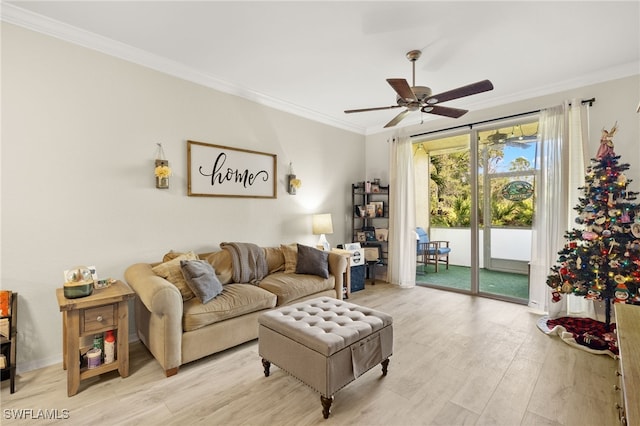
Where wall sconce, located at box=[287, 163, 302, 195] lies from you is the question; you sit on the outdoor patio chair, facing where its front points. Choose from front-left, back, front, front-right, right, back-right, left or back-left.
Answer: right

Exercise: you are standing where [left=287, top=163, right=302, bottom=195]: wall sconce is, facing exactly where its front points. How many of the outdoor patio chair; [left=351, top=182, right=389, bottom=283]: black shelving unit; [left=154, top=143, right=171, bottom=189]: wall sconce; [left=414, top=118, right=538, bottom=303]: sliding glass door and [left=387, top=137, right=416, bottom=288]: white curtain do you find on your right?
1

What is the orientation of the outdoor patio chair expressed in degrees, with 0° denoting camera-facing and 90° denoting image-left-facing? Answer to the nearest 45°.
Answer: approximately 315°

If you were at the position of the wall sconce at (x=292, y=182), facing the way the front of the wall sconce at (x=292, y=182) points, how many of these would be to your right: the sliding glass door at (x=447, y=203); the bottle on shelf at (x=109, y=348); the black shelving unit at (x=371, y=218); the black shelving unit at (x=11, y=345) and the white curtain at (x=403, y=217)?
2

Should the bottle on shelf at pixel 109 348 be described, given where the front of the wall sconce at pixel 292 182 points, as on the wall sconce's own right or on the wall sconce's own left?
on the wall sconce's own right

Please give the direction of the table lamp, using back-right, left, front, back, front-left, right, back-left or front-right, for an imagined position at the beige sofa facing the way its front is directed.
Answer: left

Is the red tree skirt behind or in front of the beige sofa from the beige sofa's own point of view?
in front

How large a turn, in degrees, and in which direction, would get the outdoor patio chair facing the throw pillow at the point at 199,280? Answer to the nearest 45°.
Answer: approximately 90° to its right

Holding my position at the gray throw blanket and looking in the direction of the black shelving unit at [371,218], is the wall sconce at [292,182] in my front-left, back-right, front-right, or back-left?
front-left

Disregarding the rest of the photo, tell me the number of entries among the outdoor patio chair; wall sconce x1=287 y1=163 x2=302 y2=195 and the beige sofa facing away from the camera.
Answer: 0

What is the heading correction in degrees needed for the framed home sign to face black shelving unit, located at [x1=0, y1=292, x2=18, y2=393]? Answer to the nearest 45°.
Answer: approximately 90° to its right

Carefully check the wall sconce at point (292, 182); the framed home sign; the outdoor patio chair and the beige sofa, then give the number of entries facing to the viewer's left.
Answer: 0

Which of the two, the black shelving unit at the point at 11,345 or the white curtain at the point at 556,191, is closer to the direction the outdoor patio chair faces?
the white curtain
